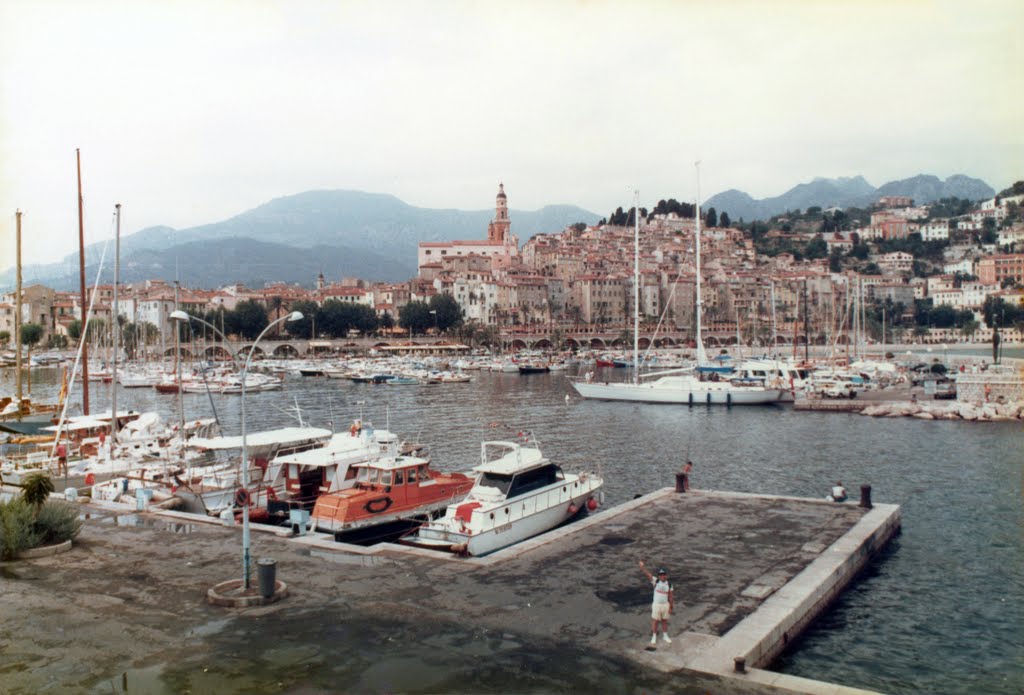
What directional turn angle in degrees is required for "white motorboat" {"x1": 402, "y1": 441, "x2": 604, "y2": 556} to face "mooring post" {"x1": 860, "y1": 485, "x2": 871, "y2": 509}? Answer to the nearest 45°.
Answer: approximately 45° to its right

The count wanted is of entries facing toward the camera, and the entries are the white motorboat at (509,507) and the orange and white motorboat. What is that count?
0

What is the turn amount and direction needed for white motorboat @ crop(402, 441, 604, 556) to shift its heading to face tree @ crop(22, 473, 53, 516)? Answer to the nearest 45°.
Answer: approximately 180°

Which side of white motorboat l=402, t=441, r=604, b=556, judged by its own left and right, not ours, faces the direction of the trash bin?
back

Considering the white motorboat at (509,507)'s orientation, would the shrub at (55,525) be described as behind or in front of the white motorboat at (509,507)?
behind

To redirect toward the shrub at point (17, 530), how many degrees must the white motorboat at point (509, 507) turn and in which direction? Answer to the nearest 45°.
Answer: approximately 180°

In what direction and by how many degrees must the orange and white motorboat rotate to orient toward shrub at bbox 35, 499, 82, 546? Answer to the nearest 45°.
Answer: approximately 180°

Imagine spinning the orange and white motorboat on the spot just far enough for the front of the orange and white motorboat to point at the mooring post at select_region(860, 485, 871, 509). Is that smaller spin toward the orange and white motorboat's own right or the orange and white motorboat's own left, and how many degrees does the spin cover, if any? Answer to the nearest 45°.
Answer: approximately 45° to the orange and white motorboat's own right

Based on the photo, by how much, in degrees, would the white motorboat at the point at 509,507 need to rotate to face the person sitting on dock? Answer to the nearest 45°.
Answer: approximately 45° to its right

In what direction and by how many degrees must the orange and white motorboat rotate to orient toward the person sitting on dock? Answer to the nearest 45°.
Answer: approximately 45° to its right

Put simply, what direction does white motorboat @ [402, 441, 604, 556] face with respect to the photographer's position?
facing away from the viewer and to the right of the viewer

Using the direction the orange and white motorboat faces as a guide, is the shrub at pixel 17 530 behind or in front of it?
behind

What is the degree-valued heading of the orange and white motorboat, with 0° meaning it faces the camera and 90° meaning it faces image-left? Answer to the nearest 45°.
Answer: approximately 225°

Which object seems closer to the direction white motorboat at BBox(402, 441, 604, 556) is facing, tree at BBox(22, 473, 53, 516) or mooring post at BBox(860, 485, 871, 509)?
the mooring post
